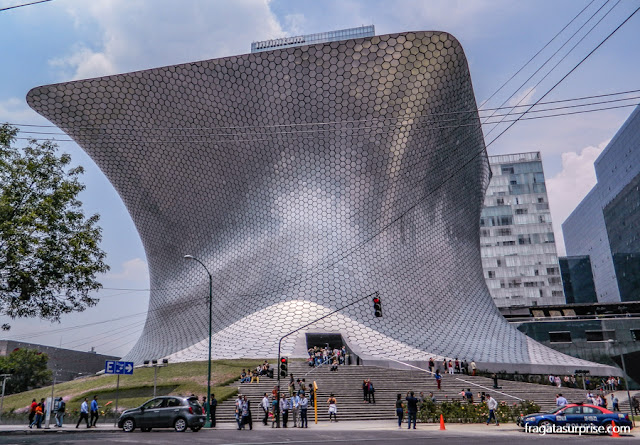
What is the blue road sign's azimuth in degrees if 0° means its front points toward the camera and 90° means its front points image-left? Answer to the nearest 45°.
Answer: approximately 0°

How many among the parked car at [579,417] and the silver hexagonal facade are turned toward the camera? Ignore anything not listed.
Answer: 1

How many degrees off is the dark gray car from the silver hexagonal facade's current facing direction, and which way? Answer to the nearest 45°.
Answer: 0° — it already faces it

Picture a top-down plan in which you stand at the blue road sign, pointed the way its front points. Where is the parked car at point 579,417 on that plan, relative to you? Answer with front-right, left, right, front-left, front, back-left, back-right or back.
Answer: front-left

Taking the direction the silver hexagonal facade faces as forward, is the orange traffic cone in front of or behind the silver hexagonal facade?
in front

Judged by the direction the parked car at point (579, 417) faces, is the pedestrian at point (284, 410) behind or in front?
in front

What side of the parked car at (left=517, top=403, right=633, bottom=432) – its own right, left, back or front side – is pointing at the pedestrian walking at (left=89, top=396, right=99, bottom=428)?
front

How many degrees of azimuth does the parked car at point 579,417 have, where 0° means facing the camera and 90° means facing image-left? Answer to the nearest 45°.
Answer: approximately 90°

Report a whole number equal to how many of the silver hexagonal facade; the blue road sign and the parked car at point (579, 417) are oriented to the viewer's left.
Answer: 1

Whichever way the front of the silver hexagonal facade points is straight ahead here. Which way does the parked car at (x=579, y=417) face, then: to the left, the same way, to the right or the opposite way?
to the right

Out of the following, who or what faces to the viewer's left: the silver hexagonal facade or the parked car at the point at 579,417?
the parked car

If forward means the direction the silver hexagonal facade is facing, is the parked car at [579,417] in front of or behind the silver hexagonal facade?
in front

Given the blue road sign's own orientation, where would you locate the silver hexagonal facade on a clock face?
The silver hexagonal facade is roughly at 8 o'clock from the blue road sign.
